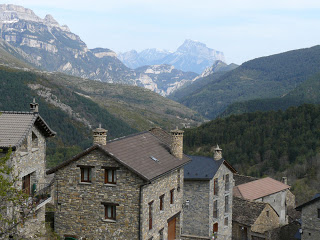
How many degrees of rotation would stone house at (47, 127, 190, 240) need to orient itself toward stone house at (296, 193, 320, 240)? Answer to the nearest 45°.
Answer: approximately 90° to its left

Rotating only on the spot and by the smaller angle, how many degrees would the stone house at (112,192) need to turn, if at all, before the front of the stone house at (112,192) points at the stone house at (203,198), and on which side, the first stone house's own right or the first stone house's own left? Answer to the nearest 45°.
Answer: approximately 90° to the first stone house's own left

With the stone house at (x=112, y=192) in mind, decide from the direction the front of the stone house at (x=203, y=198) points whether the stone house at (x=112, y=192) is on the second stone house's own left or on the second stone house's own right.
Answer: on the second stone house's own right

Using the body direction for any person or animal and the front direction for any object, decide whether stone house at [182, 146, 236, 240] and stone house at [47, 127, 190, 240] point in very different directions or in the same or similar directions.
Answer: same or similar directions

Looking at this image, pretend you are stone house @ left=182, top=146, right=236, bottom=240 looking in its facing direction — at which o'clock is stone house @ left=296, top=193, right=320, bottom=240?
stone house @ left=296, top=193, right=320, bottom=240 is roughly at 10 o'clock from stone house @ left=182, top=146, right=236, bottom=240.

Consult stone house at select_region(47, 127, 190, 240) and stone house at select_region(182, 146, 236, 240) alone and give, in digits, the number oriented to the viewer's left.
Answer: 0

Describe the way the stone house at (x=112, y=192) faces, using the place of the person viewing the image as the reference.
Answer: facing the viewer and to the right of the viewer

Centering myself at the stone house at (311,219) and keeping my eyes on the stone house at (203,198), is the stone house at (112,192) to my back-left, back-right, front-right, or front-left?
front-left
